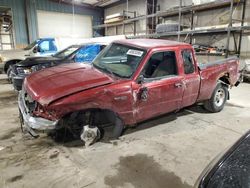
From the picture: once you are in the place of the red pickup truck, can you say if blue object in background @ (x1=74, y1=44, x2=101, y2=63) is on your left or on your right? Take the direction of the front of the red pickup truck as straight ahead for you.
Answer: on your right

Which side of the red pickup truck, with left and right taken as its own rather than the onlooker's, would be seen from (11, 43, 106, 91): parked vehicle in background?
right

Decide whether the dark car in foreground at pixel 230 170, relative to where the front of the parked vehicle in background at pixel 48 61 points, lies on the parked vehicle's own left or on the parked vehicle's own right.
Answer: on the parked vehicle's own left

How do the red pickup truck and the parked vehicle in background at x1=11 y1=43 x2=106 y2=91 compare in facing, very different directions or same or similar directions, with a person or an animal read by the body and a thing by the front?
same or similar directions

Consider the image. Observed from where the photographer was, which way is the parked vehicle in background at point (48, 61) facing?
facing the viewer and to the left of the viewer

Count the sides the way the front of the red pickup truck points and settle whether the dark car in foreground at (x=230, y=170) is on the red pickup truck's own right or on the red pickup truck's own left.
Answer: on the red pickup truck's own left

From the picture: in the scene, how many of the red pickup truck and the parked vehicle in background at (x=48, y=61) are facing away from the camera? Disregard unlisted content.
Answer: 0
